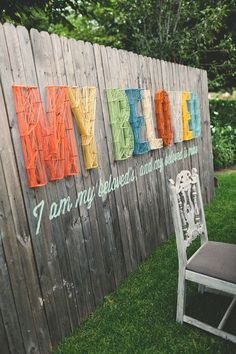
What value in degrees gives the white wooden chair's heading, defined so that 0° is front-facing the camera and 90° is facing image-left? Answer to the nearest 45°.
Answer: approximately 315°

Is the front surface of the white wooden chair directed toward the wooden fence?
no
